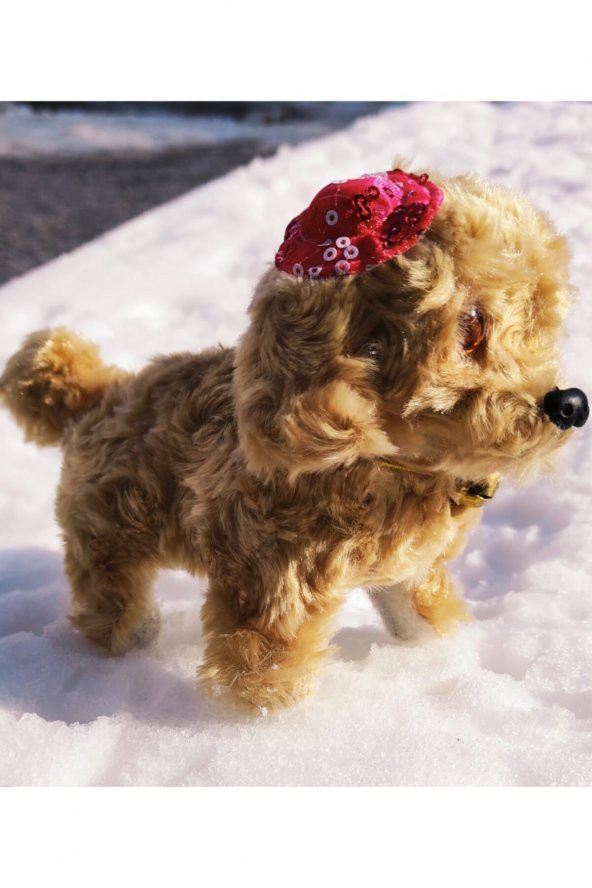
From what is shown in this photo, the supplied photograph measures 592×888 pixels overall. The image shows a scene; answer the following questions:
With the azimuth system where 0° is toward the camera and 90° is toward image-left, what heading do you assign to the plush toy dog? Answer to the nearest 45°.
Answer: approximately 315°
